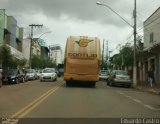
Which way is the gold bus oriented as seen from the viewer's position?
away from the camera

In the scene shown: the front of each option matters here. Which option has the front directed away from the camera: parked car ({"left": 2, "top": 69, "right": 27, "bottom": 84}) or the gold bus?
the gold bus

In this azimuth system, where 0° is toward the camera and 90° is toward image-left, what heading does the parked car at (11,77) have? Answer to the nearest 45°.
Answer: approximately 45°

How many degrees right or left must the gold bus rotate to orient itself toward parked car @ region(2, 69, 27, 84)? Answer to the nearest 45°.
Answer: approximately 45° to its left

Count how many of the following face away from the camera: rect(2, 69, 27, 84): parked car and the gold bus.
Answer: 1

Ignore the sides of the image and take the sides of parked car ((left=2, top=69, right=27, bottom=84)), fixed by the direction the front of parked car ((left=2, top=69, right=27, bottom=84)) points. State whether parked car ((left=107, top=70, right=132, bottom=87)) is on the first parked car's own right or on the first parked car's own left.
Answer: on the first parked car's own left

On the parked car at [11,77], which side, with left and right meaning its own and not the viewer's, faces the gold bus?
left
